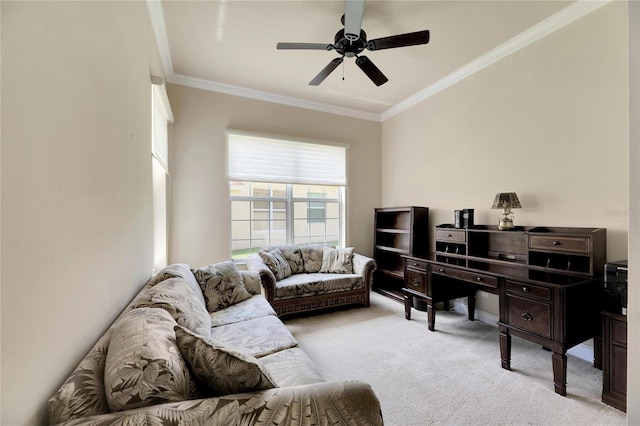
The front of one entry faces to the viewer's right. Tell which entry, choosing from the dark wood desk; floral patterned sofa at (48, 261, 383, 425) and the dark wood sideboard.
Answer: the floral patterned sofa

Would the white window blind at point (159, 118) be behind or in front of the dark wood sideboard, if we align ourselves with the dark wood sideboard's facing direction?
in front

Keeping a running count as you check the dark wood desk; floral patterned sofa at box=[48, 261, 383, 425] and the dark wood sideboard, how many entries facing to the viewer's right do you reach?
1

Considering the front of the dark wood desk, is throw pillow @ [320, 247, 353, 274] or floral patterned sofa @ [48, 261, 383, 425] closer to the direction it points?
the floral patterned sofa

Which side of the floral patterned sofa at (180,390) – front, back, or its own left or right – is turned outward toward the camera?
right

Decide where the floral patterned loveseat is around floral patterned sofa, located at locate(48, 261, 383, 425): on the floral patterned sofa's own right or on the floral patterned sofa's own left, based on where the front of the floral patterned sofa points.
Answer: on the floral patterned sofa's own left

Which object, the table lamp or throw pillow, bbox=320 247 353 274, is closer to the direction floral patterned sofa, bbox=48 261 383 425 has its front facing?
the table lamp

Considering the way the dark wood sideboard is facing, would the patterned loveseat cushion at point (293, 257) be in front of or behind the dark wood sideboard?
in front

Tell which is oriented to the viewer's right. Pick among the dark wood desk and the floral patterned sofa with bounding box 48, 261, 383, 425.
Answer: the floral patterned sofa

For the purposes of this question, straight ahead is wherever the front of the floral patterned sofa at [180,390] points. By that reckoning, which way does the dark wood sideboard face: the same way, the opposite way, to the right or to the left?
the opposite way
